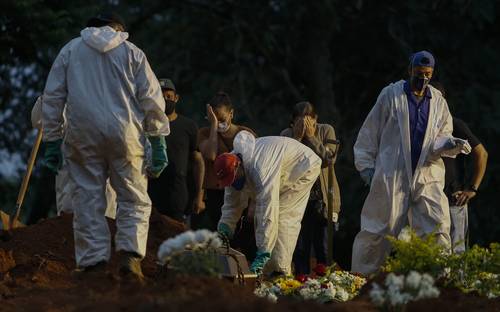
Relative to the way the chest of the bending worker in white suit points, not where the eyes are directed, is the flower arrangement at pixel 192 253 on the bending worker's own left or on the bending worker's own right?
on the bending worker's own left

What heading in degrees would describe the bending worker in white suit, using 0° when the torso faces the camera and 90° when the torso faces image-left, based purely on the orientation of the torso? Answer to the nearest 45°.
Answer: approximately 90°

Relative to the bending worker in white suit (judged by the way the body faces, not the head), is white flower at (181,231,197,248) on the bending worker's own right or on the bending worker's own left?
on the bending worker's own left

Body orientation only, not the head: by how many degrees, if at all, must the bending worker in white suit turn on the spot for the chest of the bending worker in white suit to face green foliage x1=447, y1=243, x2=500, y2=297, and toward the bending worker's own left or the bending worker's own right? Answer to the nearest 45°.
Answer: approximately 135° to the bending worker's own left

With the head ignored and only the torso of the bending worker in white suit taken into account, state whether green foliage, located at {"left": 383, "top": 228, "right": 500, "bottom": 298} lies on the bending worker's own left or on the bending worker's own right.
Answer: on the bending worker's own left

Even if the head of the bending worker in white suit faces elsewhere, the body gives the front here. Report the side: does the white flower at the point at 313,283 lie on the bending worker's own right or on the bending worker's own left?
on the bending worker's own left

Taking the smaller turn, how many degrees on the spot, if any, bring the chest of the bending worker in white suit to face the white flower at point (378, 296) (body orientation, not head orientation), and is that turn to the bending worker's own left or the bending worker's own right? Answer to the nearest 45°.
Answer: approximately 90° to the bending worker's own left
